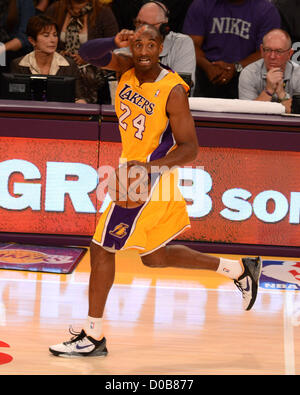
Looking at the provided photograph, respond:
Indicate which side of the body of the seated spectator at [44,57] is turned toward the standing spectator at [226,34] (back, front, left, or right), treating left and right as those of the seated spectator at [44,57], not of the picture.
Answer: left

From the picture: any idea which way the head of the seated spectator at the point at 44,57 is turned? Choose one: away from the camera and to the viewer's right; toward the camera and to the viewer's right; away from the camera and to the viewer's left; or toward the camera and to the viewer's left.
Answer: toward the camera and to the viewer's right

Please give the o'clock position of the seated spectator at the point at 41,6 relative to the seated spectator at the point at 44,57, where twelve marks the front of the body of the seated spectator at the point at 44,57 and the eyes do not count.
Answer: the seated spectator at the point at 41,6 is roughly at 6 o'clock from the seated spectator at the point at 44,57.

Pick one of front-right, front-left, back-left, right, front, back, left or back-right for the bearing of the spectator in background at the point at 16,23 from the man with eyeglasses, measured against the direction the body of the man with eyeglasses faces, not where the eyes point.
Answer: right

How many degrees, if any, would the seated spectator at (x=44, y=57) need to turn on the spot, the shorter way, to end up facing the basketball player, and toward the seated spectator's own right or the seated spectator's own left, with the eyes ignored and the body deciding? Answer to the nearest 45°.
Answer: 0° — they already face them

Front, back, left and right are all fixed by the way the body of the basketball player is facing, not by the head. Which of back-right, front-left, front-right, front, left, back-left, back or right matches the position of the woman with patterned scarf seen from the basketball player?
back-right

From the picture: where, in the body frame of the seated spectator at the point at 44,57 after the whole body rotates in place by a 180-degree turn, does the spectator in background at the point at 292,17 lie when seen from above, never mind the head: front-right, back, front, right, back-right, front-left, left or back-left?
right

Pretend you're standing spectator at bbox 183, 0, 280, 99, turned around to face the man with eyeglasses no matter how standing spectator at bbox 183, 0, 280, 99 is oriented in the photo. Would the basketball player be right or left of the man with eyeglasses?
right

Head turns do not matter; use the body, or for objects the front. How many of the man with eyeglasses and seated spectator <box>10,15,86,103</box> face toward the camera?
2

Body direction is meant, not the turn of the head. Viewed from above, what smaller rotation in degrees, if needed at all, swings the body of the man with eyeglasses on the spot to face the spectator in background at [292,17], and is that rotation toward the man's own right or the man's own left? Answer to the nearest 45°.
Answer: approximately 180°

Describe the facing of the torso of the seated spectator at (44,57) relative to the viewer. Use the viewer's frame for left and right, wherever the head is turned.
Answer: facing the viewer

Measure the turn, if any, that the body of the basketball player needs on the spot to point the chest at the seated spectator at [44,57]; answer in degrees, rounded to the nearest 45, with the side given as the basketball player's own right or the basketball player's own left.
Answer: approximately 135° to the basketball player's own right

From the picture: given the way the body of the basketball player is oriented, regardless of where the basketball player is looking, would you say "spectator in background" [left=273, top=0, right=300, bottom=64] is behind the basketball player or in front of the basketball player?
behind

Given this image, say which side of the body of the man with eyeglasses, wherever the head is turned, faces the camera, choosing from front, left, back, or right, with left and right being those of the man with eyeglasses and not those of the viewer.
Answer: front
